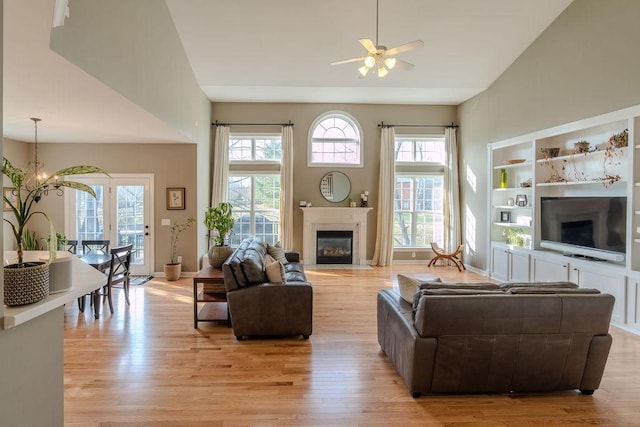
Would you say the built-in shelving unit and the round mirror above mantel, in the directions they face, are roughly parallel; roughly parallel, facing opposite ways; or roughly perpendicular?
roughly perpendicular

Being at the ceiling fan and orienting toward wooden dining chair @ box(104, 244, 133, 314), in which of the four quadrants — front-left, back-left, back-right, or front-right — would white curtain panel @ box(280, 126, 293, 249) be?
front-right

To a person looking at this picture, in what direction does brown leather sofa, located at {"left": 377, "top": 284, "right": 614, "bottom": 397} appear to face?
facing away from the viewer and to the left of the viewer

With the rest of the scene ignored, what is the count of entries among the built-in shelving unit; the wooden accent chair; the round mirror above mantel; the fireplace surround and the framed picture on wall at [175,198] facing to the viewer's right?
0

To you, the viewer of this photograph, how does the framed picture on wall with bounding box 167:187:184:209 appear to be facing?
facing the viewer

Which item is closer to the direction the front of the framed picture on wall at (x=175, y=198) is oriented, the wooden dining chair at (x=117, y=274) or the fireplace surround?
the wooden dining chair

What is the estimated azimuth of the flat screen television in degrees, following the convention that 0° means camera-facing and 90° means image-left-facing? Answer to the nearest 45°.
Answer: approximately 45°

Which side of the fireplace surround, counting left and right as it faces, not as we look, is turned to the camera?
front

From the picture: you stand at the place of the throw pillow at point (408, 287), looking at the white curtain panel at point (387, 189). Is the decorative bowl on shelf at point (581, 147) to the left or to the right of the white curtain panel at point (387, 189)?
right

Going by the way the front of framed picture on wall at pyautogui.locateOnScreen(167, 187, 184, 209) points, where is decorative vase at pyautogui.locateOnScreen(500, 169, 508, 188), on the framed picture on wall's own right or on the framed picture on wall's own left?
on the framed picture on wall's own left

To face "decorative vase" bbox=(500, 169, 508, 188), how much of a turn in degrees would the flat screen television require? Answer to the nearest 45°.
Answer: approximately 90° to its right

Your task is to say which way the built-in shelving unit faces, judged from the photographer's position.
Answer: facing the viewer and to the left of the viewer

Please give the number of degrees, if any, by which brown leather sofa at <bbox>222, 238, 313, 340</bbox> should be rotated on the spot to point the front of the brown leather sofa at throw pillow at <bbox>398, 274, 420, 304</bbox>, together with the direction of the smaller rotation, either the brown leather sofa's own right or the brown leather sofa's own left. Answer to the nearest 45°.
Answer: approximately 45° to the brown leather sofa's own right
